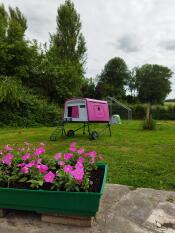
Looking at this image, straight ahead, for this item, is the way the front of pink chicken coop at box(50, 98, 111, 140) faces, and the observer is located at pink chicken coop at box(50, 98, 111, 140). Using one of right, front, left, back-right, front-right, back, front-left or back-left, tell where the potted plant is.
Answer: front-left

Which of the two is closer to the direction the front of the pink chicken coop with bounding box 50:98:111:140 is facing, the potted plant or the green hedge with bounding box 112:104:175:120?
the potted plant

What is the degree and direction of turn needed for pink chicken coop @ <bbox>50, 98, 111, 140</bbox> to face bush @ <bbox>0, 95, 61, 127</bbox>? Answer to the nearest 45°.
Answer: approximately 90° to its right

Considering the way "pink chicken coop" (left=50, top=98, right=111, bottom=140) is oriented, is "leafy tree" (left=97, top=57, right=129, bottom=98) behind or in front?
behind
